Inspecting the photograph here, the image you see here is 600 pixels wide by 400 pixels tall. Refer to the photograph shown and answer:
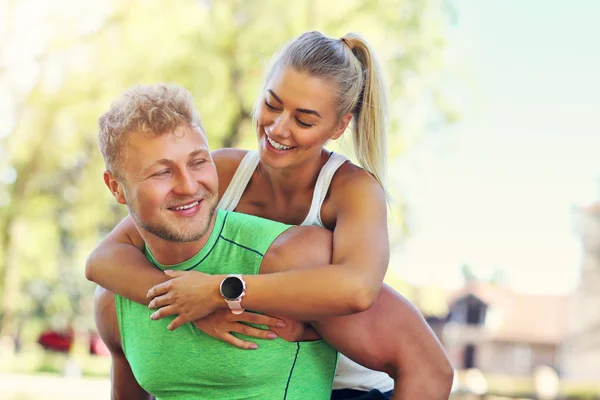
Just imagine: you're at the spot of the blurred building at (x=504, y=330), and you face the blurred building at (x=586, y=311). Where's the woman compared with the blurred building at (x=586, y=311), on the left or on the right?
right

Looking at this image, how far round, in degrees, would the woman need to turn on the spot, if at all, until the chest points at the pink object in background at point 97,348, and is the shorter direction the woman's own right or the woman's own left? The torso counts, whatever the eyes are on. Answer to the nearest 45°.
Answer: approximately 135° to the woman's own right

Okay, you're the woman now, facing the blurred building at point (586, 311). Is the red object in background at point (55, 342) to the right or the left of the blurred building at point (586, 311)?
left

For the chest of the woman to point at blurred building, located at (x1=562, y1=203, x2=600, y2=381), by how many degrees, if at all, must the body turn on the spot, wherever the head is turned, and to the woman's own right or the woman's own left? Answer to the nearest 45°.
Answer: approximately 180°

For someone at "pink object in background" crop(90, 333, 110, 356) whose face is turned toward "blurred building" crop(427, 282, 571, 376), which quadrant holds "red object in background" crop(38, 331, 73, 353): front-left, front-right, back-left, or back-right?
back-left

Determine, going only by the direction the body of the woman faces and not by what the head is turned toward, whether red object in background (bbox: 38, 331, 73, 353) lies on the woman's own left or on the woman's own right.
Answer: on the woman's own right

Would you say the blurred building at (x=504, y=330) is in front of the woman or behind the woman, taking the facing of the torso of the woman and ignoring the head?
behind

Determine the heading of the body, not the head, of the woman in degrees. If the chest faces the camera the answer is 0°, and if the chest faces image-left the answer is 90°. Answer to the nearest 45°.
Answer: approximately 45°
